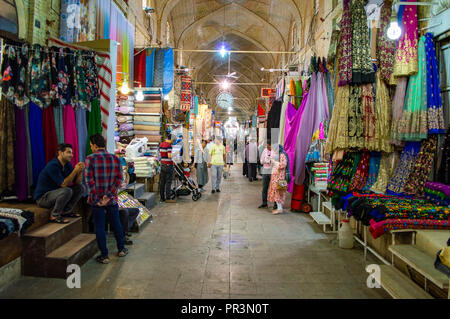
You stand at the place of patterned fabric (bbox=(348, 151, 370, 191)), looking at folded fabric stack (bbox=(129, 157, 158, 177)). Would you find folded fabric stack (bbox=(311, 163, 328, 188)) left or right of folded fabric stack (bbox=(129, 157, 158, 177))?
right

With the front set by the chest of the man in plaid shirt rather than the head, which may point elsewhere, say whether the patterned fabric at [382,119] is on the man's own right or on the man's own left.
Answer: on the man's own right

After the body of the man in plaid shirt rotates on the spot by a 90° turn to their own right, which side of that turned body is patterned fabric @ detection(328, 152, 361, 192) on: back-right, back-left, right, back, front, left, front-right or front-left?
front

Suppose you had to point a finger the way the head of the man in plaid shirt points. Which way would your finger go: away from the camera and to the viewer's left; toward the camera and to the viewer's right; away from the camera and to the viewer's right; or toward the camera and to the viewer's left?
away from the camera and to the viewer's left

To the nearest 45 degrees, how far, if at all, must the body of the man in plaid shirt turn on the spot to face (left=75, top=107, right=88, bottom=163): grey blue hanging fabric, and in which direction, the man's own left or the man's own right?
0° — they already face it
